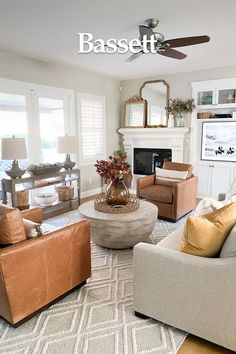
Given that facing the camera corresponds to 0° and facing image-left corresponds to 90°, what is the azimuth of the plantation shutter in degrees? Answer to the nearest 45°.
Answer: approximately 315°

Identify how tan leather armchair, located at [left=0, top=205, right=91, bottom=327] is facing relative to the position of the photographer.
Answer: facing away from the viewer and to the right of the viewer

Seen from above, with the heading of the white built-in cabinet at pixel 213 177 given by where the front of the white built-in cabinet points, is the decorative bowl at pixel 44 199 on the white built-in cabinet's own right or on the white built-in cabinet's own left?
on the white built-in cabinet's own right

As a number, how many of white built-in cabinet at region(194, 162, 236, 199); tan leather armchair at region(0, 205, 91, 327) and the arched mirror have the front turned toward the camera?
2

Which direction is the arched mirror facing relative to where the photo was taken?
toward the camera

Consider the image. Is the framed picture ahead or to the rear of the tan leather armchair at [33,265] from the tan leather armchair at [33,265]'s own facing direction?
ahead

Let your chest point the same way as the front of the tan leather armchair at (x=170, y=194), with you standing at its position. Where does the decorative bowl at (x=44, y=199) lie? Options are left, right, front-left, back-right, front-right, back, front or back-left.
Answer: front-right

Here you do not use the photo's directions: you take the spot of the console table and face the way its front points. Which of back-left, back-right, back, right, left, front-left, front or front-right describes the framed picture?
front-left

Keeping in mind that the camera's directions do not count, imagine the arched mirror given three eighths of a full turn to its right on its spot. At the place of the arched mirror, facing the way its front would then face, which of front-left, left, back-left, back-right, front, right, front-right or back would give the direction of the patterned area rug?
back-left

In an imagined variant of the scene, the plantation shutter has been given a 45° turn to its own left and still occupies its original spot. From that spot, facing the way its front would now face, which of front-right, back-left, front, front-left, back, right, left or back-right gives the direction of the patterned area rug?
right

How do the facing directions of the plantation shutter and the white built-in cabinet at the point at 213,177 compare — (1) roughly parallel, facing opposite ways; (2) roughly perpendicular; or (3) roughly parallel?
roughly perpendicular

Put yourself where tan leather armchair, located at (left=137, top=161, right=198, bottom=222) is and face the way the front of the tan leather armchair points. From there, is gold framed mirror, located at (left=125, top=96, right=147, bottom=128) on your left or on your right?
on your right

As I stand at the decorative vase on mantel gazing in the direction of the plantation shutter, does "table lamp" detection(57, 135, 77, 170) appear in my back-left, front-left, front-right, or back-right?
front-left

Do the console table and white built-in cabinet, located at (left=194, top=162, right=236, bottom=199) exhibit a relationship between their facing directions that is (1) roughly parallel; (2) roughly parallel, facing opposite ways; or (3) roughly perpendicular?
roughly perpendicular

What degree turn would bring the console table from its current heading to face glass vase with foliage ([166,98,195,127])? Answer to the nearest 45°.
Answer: approximately 45° to its left
